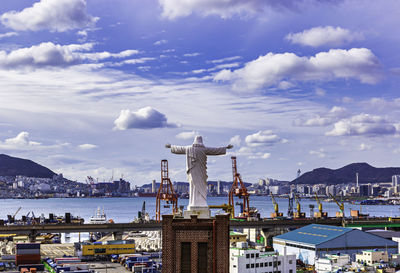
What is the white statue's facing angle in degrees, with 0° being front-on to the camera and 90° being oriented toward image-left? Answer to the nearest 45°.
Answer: approximately 180°
